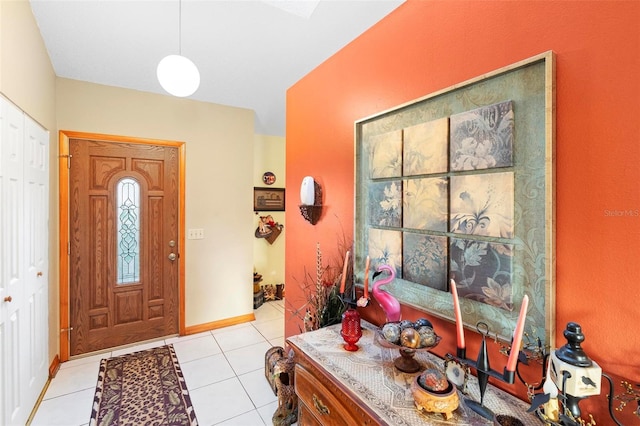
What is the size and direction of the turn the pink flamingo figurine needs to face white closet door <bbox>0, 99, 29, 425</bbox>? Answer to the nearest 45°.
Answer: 0° — it already faces it

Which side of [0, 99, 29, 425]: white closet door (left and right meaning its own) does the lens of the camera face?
right

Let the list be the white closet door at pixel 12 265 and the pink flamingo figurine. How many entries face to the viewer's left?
1

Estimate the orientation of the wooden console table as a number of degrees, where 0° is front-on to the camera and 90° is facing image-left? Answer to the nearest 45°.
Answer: approximately 45°

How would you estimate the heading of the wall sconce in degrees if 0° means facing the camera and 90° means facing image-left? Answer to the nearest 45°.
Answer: approximately 45°

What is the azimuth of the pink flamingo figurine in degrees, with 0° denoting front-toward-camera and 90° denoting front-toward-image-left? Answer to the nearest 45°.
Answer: approximately 90°

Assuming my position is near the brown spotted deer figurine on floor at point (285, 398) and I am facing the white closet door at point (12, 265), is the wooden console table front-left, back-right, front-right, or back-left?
back-left
